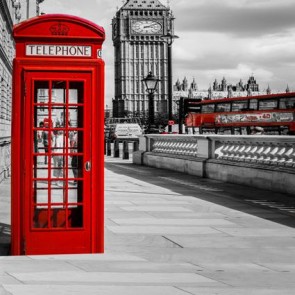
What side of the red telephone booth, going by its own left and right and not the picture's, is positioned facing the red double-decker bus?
back

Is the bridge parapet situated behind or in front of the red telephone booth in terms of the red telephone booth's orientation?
behind

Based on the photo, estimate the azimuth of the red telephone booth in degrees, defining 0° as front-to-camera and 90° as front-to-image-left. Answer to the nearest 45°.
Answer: approximately 0°
